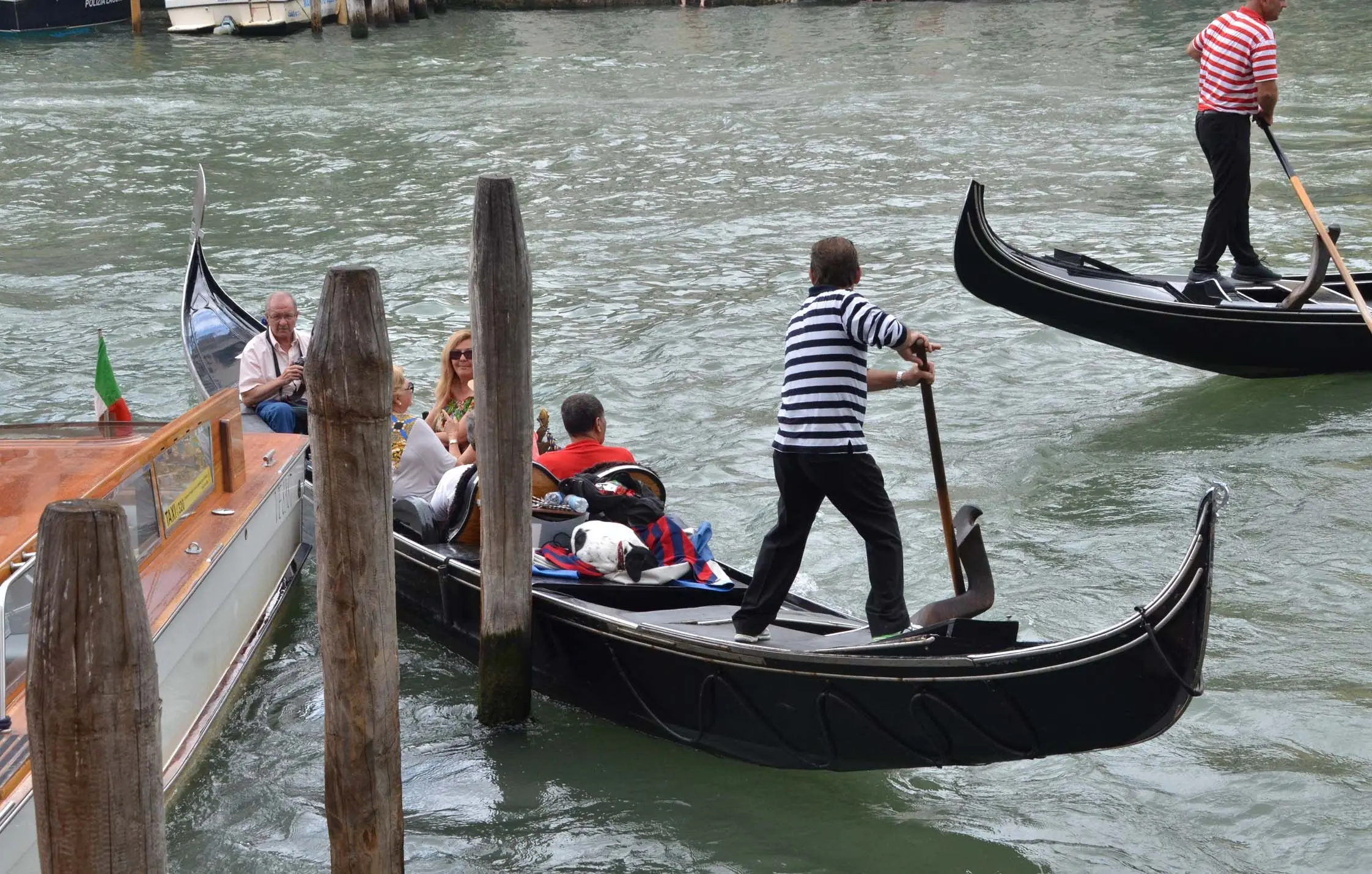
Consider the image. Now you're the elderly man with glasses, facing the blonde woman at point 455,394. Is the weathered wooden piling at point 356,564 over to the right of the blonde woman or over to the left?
right

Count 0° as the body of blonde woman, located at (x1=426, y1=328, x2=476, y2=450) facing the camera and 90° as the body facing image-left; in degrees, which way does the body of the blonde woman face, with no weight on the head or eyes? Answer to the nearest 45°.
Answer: approximately 0°

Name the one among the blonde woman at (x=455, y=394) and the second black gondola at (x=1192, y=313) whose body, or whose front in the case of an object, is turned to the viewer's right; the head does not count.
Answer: the second black gondola

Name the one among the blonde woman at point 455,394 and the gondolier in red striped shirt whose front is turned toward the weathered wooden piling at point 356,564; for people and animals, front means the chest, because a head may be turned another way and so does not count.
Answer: the blonde woman

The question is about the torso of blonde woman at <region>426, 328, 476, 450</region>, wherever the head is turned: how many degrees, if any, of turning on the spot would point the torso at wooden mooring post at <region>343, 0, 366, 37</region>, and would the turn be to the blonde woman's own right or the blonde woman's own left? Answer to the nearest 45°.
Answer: approximately 180°

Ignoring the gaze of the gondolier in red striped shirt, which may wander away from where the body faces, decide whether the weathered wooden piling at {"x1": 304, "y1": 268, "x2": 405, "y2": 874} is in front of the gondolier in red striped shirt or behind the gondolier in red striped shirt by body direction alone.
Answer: behind

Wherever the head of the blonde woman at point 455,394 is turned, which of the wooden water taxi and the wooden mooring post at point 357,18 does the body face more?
the wooden water taxi

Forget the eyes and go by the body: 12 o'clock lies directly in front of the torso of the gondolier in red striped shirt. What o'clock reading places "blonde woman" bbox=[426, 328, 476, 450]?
The blonde woman is roughly at 6 o'clock from the gondolier in red striped shirt.

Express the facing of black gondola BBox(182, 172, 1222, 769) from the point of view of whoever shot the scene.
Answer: facing away from the viewer and to the left of the viewer

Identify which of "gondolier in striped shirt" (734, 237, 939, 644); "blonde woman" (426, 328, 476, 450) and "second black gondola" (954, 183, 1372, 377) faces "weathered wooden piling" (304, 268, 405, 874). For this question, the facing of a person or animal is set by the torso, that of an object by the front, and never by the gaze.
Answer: the blonde woman

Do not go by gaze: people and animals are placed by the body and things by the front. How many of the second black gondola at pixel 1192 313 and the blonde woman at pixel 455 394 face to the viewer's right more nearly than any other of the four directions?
1

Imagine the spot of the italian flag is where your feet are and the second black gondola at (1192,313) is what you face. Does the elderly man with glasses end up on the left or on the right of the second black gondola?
left
